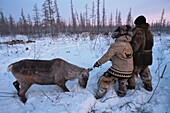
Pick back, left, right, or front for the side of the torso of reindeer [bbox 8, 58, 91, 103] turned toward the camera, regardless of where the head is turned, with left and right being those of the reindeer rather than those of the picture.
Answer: right

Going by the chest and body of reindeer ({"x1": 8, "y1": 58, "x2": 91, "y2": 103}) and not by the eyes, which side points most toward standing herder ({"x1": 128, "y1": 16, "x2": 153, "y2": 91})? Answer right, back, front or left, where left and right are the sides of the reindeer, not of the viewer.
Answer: front

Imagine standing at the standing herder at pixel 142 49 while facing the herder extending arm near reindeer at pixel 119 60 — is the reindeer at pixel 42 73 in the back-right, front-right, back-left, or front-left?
front-right

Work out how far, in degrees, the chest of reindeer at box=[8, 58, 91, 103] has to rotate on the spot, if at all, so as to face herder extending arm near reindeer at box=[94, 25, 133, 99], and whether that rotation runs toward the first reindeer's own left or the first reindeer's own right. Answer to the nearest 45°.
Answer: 0° — it already faces them

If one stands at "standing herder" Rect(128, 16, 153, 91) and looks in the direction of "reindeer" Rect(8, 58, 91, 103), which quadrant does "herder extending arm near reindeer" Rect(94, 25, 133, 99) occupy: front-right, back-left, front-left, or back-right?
front-left
